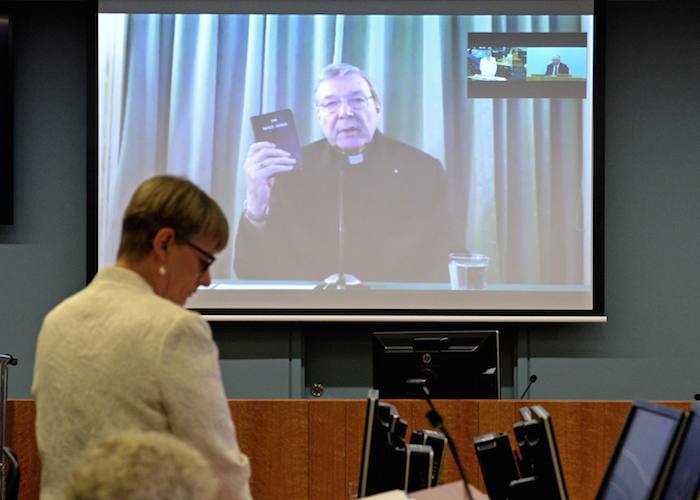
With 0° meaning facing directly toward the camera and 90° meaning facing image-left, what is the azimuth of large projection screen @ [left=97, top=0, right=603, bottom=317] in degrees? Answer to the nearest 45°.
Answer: approximately 0°

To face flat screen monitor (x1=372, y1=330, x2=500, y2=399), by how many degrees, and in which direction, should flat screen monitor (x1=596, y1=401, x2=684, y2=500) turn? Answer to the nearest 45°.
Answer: approximately 90° to its right

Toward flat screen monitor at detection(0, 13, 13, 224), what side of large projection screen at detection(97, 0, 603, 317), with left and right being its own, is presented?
right

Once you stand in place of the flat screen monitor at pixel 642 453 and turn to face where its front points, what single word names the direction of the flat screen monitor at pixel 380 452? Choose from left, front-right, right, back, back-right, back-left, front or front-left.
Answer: right

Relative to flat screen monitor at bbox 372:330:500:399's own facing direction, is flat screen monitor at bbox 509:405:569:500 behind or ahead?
behind

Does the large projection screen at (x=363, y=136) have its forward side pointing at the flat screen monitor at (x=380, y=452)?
yes

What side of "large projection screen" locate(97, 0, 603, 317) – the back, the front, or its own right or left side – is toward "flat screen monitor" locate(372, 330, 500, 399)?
front

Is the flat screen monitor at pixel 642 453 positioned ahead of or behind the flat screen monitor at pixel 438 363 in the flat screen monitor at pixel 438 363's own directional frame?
behind

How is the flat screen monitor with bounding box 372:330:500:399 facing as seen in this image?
away from the camera

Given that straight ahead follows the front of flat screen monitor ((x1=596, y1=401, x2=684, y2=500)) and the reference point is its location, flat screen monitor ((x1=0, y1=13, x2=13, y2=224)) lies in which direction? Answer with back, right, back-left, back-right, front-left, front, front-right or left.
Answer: right

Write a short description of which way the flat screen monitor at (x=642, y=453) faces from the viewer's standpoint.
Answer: facing the viewer and to the left of the viewer
